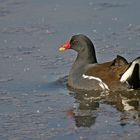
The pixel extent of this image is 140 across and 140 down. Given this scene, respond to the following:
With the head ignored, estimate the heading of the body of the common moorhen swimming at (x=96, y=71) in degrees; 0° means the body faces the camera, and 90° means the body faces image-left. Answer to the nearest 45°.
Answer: approximately 90°
